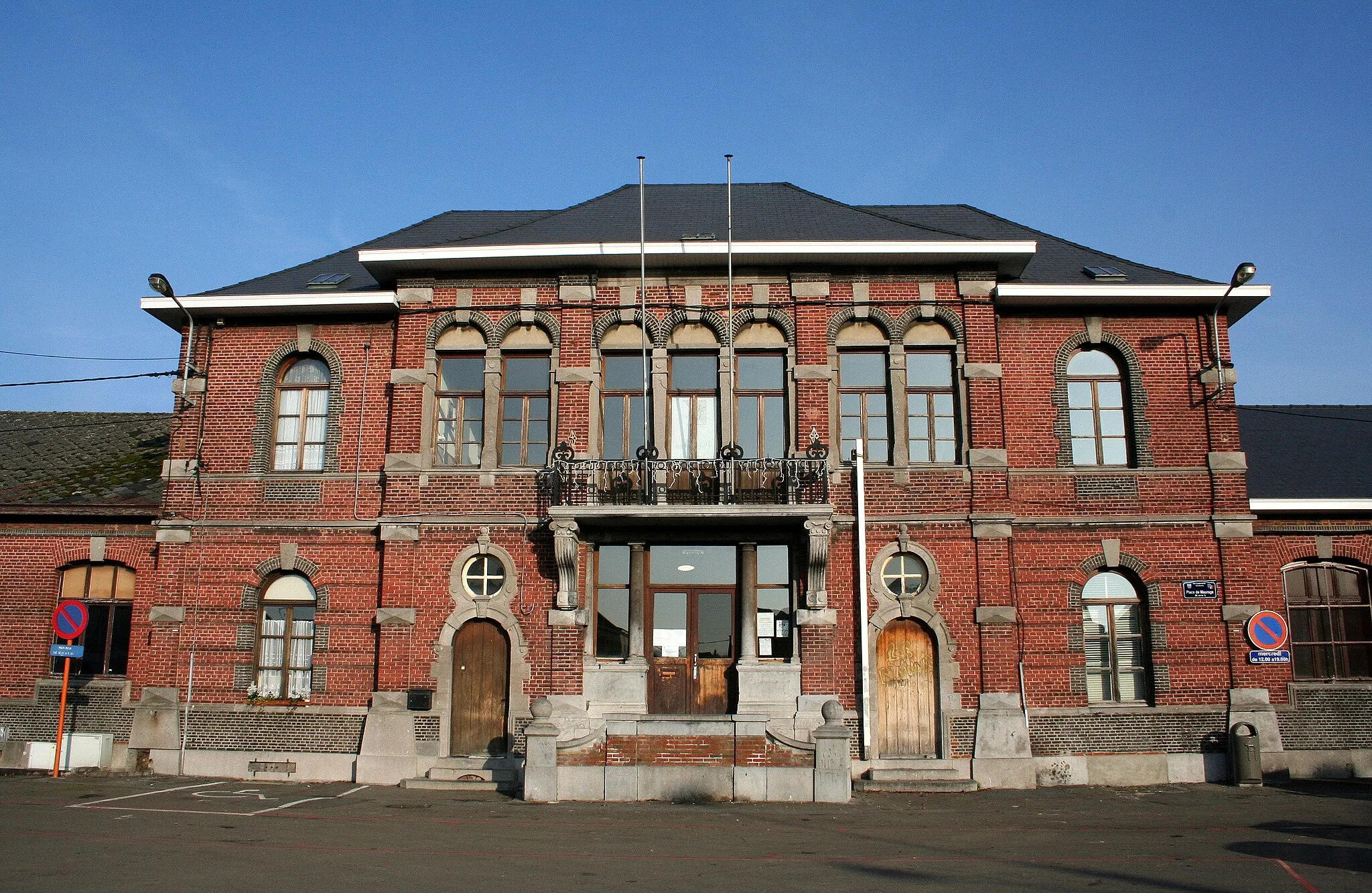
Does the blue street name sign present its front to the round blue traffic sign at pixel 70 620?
no

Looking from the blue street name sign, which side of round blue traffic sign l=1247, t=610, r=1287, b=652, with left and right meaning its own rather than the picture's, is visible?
right

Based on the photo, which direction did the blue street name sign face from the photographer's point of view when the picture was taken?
facing the viewer

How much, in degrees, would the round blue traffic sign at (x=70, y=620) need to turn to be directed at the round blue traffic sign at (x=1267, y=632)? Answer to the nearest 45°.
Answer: approximately 45° to its left

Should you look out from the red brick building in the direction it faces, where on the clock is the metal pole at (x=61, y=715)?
The metal pole is roughly at 3 o'clock from the red brick building.

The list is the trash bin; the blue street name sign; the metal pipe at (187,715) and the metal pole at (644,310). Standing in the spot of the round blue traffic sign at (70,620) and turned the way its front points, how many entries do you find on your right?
0

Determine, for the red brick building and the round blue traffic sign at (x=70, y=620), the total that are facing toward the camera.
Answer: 2

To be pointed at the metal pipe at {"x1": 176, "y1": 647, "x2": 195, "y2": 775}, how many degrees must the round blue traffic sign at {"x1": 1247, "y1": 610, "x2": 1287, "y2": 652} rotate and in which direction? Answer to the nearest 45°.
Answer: approximately 45° to its right

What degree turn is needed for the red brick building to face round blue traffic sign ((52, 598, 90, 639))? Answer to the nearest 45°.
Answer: approximately 90° to its right

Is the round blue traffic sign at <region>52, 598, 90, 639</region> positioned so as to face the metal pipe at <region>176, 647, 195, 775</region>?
no

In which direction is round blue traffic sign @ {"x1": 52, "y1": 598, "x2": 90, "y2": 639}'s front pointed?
toward the camera
